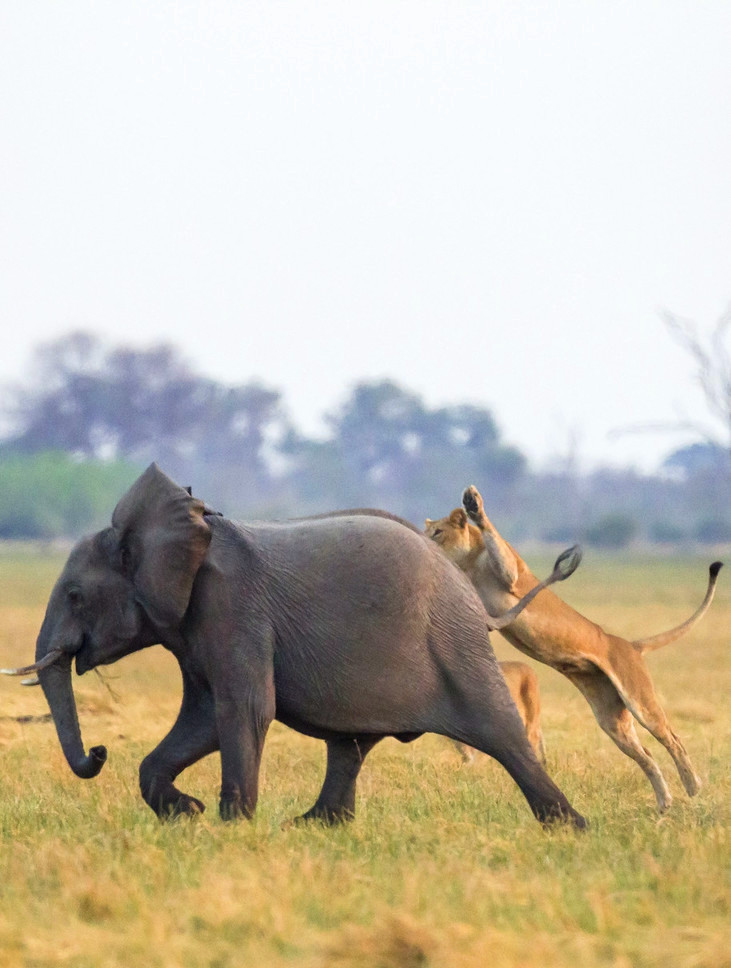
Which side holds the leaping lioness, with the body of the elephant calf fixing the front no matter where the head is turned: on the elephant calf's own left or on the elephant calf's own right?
on the elephant calf's own right

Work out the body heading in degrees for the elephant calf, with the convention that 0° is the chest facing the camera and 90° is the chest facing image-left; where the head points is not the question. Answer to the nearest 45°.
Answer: approximately 90°
